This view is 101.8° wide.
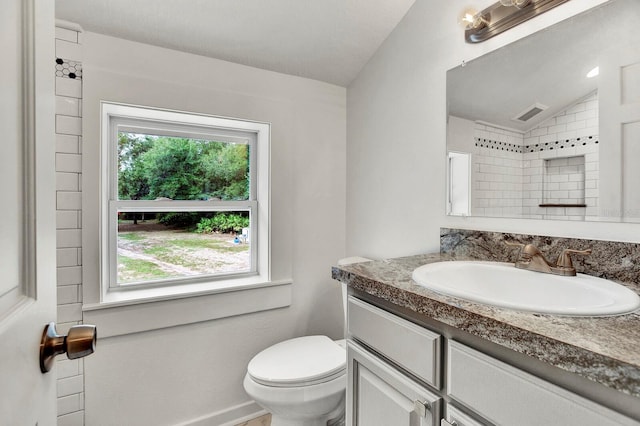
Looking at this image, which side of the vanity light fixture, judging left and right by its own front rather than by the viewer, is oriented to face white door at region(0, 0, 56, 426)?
front

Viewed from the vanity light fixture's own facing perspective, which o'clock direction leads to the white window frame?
The white window frame is roughly at 1 o'clock from the vanity light fixture.

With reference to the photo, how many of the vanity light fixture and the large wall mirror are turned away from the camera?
0

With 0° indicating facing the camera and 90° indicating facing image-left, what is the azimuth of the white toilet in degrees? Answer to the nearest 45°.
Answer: approximately 45°

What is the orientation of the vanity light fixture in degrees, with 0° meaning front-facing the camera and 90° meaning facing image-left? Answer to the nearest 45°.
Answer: approximately 45°

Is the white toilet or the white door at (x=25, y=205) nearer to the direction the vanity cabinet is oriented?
the white door

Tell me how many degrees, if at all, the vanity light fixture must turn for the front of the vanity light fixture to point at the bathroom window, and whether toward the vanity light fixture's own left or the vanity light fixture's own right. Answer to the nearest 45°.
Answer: approximately 45° to the vanity light fixture's own right
